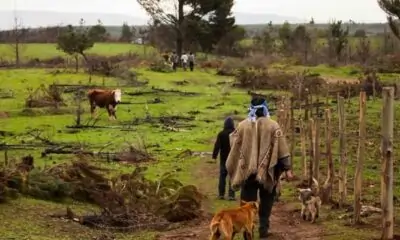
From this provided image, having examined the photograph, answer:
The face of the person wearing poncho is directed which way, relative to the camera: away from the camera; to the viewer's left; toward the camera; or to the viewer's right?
away from the camera

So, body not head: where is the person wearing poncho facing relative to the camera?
away from the camera

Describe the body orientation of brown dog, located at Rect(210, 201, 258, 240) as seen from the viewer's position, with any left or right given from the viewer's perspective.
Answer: facing away from the viewer and to the right of the viewer

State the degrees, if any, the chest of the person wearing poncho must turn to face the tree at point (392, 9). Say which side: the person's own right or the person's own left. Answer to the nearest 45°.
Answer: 0° — they already face it
